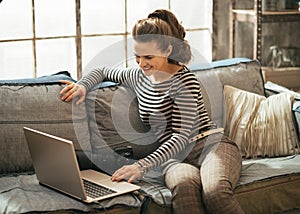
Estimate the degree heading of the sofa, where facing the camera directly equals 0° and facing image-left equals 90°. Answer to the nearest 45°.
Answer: approximately 0°

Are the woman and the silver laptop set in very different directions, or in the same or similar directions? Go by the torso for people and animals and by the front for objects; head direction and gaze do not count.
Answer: very different directions

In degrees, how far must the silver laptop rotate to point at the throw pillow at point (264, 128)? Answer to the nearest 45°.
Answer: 0° — it already faces it

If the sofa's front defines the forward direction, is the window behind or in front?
behind

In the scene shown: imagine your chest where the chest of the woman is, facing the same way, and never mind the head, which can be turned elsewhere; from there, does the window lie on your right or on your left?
on your right

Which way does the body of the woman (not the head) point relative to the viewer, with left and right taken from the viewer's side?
facing the viewer and to the left of the viewer

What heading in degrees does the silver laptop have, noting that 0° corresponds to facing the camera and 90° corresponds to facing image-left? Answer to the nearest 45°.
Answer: approximately 225°
